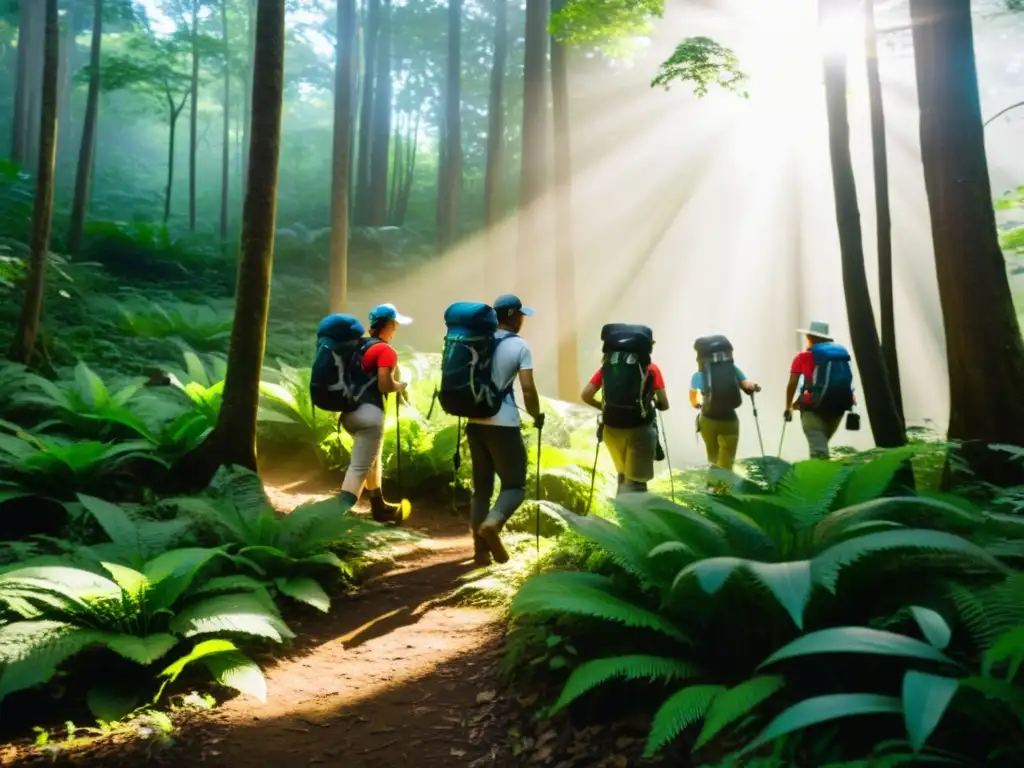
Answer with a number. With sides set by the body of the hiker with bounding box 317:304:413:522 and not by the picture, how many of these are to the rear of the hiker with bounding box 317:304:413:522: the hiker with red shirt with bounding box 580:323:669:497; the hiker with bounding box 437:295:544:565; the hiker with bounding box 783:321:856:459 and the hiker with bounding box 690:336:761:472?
0

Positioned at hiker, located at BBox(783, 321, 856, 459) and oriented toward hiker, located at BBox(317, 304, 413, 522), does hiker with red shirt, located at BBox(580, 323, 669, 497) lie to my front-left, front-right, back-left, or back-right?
front-left

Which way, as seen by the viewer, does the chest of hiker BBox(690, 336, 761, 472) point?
away from the camera

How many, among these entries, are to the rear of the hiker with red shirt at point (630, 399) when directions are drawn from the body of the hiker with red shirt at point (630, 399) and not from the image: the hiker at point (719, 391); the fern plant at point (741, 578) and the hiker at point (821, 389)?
1

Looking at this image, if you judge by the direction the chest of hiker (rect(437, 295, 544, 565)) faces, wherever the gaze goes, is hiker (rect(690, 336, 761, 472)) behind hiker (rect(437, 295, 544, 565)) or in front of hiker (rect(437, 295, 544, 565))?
in front

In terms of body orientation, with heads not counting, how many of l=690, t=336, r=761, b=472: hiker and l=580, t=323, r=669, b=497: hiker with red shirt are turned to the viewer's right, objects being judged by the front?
0

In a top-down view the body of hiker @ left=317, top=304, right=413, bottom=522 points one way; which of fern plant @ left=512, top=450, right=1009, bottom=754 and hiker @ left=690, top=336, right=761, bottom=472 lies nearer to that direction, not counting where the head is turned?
the hiker

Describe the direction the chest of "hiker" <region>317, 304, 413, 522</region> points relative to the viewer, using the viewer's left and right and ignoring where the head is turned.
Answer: facing to the right of the viewer

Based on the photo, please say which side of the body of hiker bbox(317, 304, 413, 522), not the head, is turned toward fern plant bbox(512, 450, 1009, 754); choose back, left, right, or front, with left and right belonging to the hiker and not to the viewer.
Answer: right

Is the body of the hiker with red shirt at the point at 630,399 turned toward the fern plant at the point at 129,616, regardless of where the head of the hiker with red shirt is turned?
no

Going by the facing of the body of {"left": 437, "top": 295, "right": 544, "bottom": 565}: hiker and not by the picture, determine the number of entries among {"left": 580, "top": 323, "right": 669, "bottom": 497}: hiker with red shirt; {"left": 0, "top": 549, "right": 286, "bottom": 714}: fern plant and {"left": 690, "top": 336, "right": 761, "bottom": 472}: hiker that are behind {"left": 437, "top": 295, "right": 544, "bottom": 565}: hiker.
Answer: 1

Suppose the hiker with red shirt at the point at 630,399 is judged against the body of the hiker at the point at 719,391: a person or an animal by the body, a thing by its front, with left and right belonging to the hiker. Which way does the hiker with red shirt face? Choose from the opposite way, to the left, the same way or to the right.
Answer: the same way

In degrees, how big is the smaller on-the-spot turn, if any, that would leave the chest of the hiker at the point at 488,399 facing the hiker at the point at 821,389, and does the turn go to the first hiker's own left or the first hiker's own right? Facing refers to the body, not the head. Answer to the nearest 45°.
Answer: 0° — they already face them

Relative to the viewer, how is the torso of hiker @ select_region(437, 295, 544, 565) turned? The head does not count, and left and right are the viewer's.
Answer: facing away from the viewer and to the right of the viewer

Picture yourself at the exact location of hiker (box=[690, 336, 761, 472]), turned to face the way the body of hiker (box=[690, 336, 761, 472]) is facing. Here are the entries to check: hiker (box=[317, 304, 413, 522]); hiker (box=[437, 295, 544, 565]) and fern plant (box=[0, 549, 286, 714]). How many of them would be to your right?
0

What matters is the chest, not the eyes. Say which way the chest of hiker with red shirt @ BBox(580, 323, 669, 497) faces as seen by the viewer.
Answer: away from the camera
